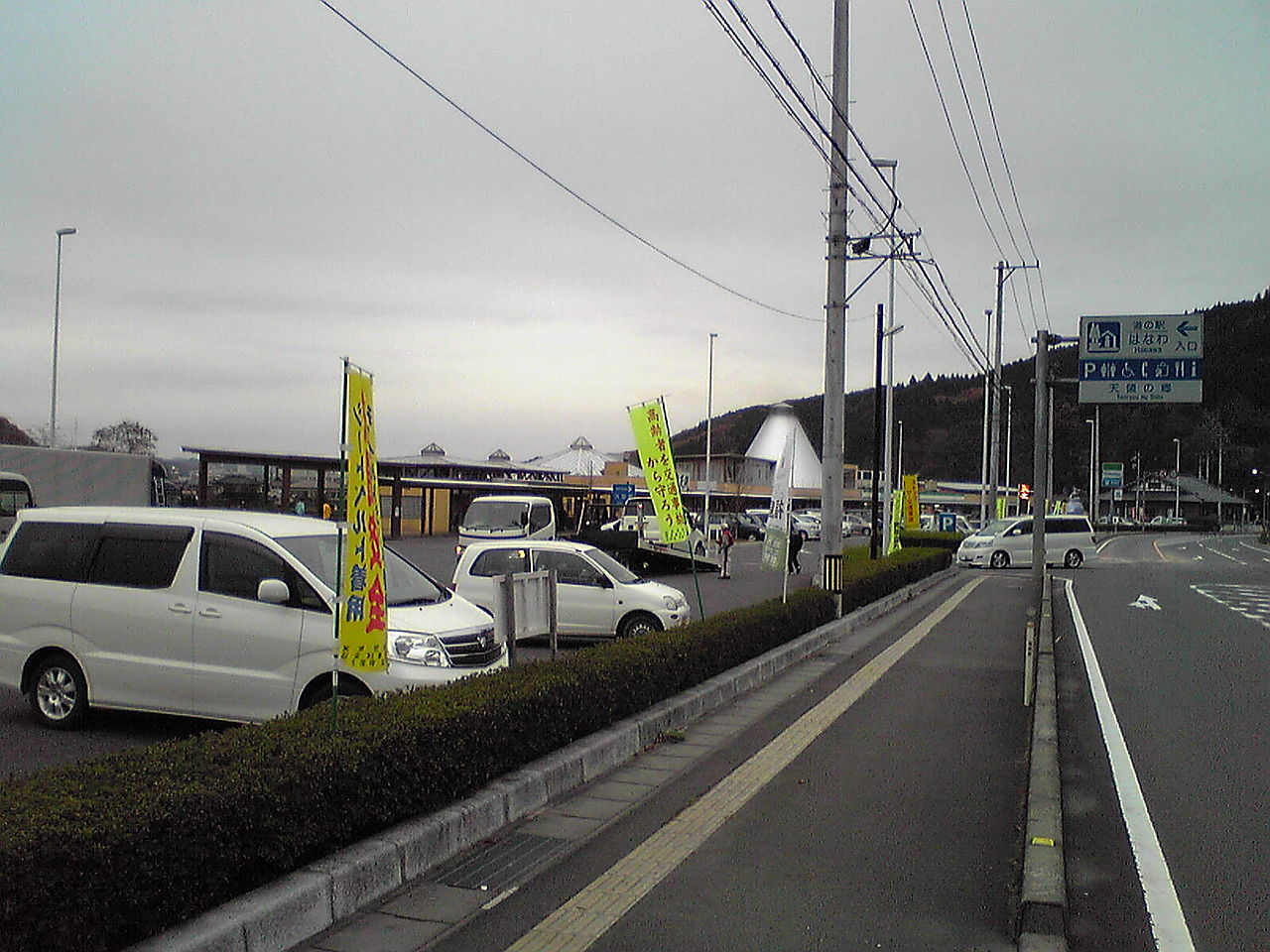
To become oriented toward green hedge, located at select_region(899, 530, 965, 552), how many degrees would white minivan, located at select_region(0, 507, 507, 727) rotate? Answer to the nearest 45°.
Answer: approximately 90° to its left

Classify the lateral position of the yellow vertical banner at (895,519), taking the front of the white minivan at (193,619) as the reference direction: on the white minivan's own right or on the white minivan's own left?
on the white minivan's own left

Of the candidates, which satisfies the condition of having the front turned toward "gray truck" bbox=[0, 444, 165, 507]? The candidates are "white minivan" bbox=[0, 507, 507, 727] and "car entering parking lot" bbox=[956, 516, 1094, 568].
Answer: the car entering parking lot

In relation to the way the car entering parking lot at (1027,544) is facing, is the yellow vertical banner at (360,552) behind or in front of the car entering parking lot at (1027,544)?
in front

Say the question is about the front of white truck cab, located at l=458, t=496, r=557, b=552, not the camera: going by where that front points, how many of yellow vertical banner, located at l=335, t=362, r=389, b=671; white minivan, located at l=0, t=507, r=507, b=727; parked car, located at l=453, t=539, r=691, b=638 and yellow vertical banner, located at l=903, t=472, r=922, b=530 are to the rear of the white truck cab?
1

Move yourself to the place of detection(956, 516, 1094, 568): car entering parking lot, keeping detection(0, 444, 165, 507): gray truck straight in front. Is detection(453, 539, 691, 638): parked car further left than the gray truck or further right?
left

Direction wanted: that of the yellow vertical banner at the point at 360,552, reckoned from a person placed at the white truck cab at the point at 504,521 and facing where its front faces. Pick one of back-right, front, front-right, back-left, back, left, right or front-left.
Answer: front-left

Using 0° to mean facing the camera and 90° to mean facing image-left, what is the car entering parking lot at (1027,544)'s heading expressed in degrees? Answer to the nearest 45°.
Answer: approximately 45°

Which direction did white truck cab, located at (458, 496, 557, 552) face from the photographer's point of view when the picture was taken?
facing the viewer and to the left of the viewer

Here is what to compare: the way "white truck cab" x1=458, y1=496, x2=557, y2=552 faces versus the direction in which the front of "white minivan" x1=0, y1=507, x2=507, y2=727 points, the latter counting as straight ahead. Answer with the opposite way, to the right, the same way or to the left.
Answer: to the right

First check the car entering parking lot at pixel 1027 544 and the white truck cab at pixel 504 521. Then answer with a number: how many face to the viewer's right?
0

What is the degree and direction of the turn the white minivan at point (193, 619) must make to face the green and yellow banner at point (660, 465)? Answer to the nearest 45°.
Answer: approximately 90° to its left

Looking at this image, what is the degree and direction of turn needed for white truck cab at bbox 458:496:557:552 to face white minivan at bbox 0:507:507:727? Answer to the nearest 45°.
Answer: approximately 45° to its left
